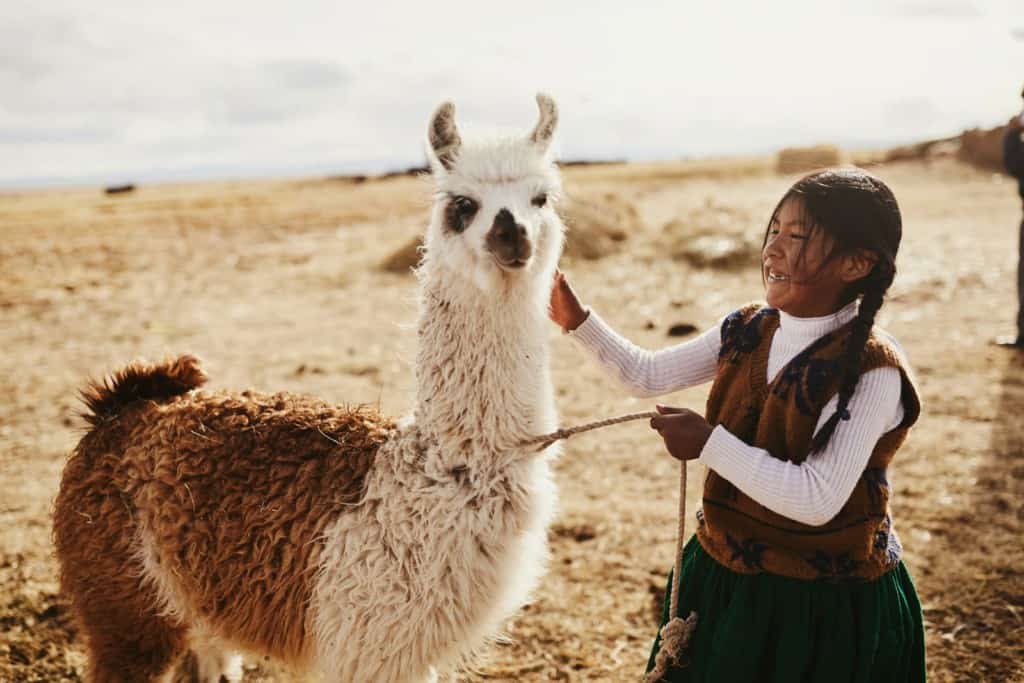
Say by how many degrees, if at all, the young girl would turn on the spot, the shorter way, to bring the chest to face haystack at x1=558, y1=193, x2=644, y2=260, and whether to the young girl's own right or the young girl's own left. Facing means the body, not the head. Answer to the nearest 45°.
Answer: approximately 135° to the young girl's own right

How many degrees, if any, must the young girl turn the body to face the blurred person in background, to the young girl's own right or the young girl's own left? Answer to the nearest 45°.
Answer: approximately 135° to the young girl's own right

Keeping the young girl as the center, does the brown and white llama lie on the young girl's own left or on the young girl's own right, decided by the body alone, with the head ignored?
on the young girl's own right

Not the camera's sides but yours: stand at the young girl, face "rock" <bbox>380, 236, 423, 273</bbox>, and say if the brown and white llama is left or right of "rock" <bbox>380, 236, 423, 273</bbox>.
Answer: left

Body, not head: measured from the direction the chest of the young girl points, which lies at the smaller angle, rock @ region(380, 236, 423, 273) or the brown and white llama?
the brown and white llama
